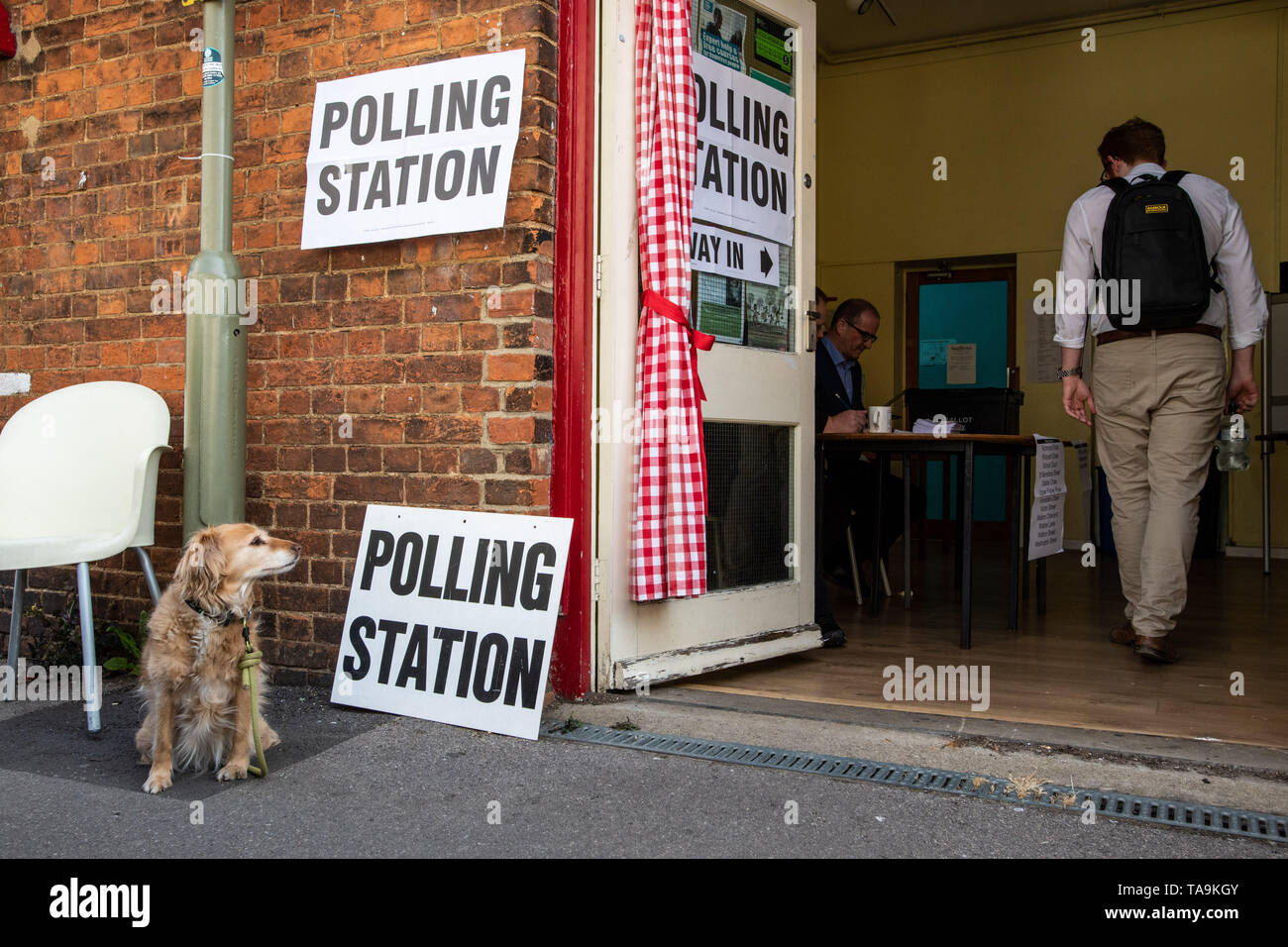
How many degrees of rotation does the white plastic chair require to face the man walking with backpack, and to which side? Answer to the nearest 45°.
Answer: approximately 135° to its left

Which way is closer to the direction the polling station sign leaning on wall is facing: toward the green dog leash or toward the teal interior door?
the green dog leash

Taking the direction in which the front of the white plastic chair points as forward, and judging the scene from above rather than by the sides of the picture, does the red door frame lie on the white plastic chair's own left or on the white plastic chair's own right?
on the white plastic chair's own left

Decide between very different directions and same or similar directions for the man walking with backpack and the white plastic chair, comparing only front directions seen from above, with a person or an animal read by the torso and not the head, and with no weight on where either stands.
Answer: very different directions

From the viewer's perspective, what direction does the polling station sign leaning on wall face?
toward the camera

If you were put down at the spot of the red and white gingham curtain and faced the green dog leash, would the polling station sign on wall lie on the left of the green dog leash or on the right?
right

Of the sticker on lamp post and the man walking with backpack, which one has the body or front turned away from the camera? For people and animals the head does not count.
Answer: the man walking with backpack

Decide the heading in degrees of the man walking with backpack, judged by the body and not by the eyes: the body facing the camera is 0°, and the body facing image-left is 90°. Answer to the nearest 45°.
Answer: approximately 180°

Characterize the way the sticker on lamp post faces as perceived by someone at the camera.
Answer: facing the viewer

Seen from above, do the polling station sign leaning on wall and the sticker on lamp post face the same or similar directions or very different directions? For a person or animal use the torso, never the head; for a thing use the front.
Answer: same or similar directions

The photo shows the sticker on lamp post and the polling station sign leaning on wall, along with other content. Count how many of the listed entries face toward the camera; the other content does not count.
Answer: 2

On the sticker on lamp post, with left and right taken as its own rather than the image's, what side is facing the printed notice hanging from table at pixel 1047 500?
left
